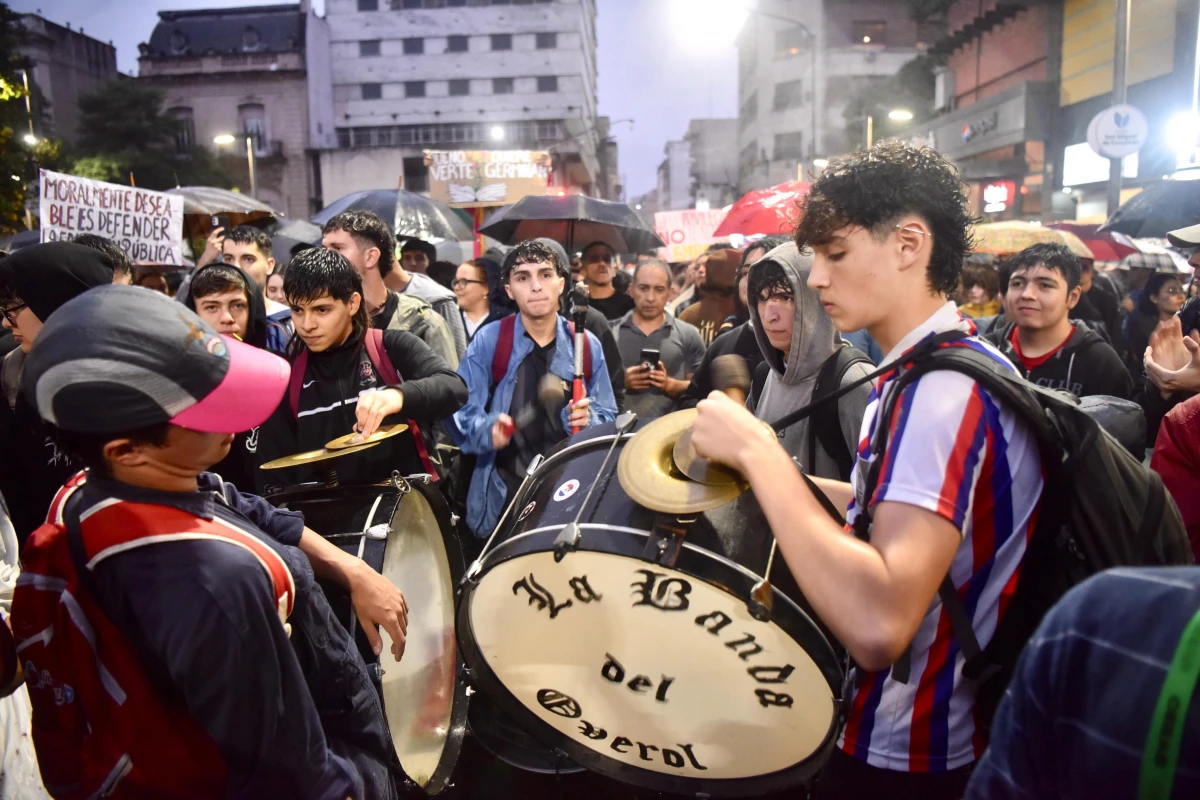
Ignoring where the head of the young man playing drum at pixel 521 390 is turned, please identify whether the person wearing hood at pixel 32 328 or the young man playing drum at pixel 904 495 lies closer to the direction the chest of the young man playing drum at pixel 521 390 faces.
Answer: the young man playing drum

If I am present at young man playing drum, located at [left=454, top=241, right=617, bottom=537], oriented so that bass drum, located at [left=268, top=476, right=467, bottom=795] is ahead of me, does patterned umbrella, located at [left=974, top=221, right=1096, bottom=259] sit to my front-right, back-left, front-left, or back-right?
back-left

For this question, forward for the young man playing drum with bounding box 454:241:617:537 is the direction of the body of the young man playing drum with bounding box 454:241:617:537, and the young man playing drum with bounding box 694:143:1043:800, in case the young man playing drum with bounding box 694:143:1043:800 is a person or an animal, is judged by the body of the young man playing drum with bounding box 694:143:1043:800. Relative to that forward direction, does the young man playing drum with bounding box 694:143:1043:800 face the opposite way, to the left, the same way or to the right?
to the right

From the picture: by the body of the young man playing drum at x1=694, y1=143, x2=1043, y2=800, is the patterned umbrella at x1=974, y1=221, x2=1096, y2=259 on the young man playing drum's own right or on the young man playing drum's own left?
on the young man playing drum's own right

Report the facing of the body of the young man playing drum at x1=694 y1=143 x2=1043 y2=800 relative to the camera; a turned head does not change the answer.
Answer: to the viewer's left

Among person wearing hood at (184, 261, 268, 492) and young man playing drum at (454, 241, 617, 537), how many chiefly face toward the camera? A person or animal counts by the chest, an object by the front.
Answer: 2

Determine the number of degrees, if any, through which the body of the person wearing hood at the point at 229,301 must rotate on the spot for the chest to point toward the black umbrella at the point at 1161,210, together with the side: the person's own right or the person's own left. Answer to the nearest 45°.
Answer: approximately 90° to the person's own left
